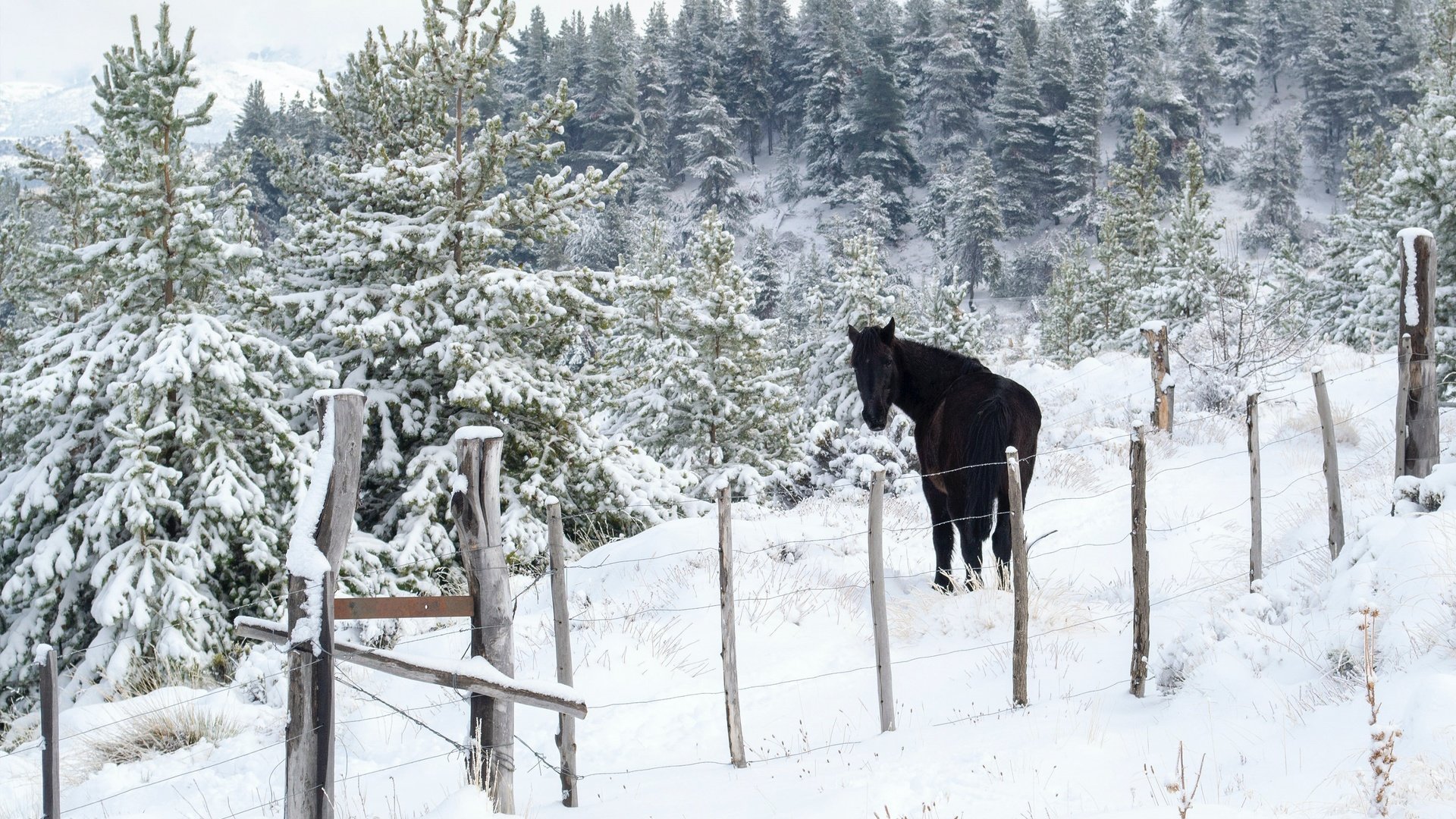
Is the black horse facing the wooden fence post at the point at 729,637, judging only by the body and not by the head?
no

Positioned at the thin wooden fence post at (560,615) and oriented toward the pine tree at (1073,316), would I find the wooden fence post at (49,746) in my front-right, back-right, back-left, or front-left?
back-left

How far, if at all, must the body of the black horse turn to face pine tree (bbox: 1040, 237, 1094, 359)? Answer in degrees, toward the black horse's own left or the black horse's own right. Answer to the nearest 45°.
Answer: approximately 45° to the black horse's own right

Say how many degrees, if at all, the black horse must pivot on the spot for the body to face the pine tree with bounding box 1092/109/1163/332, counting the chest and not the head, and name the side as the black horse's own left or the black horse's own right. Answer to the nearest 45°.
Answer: approximately 45° to the black horse's own right

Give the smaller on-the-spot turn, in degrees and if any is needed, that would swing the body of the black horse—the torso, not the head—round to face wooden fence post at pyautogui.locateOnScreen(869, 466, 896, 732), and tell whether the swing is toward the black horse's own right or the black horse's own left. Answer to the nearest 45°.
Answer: approximately 135° to the black horse's own left

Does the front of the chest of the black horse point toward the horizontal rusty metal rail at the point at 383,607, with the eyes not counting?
no

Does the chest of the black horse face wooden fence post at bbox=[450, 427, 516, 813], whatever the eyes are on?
no

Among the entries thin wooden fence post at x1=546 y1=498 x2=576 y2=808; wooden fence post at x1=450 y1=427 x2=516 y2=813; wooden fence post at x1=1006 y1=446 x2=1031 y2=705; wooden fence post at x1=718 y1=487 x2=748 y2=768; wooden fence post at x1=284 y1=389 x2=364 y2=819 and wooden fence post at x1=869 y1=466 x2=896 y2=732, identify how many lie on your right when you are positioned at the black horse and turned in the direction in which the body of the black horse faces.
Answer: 0

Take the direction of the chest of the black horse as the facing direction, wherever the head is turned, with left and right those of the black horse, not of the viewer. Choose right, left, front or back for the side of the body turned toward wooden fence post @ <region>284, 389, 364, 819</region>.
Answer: left

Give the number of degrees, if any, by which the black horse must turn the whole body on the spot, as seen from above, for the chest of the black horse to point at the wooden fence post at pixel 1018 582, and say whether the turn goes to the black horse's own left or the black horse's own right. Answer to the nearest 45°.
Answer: approximately 135° to the black horse's own left

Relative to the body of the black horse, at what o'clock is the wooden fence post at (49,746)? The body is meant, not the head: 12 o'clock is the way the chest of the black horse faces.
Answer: The wooden fence post is roughly at 9 o'clock from the black horse.

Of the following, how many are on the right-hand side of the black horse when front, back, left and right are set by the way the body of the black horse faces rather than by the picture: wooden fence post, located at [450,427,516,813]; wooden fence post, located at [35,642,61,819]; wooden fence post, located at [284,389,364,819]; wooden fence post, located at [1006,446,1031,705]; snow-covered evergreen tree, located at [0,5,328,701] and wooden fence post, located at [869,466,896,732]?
0

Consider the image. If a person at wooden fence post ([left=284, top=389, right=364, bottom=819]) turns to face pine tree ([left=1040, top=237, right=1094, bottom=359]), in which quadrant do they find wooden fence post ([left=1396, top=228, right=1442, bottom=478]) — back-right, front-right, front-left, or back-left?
front-right

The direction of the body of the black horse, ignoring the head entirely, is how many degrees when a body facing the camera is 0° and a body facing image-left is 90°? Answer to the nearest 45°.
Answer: approximately 135°

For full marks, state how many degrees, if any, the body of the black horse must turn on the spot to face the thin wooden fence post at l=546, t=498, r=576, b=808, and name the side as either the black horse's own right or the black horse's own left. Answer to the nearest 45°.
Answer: approximately 90° to the black horse's own left
